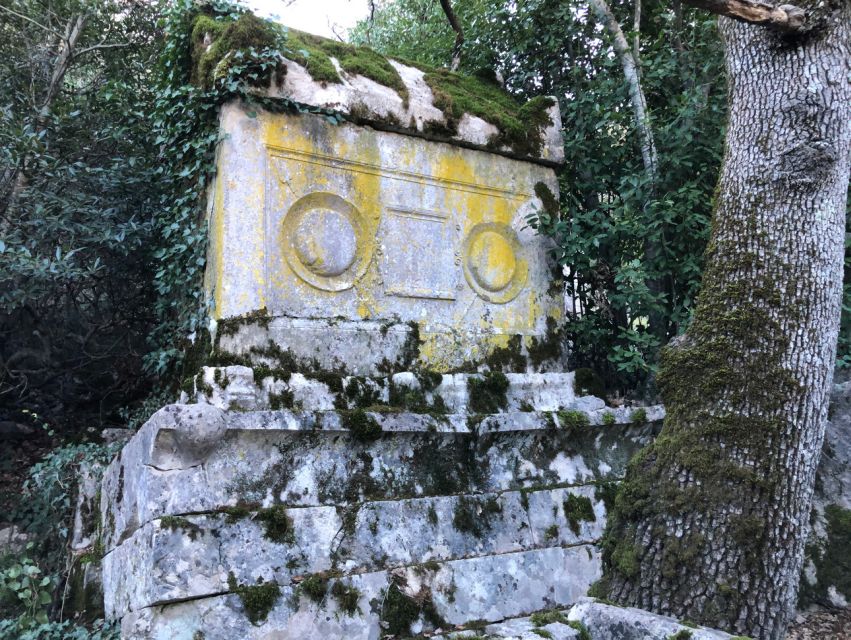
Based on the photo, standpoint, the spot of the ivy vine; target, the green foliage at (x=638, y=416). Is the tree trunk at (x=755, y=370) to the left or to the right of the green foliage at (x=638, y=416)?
right

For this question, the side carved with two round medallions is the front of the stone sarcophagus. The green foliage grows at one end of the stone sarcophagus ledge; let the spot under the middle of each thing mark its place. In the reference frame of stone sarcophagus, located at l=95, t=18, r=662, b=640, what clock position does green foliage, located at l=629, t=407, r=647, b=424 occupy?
The green foliage is roughly at 10 o'clock from the stone sarcophagus.

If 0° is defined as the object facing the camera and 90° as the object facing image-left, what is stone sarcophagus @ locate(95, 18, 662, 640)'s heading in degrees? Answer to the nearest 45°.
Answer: approximately 315°
